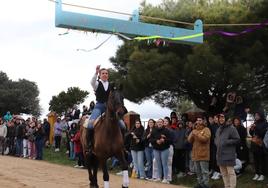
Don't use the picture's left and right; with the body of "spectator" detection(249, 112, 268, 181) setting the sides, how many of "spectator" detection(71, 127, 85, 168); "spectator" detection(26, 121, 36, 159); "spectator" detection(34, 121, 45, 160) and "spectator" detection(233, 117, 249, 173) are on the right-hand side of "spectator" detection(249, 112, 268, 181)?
4

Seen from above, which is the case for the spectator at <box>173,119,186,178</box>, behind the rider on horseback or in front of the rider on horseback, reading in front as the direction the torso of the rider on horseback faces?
behind

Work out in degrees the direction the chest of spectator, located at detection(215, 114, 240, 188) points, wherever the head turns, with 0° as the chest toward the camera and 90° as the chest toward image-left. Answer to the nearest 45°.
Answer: approximately 45°

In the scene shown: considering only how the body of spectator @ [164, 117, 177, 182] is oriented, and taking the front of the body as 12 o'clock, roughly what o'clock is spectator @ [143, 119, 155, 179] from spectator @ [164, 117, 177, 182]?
spectator @ [143, 119, 155, 179] is roughly at 3 o'clock from spectator @ [164, 117, 177, 182].

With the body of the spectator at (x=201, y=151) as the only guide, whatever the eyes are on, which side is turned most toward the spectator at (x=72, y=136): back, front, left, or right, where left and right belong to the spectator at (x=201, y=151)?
right

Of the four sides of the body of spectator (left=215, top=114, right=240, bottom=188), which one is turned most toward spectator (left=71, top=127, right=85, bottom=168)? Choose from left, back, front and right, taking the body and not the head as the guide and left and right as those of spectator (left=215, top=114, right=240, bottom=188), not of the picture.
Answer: right

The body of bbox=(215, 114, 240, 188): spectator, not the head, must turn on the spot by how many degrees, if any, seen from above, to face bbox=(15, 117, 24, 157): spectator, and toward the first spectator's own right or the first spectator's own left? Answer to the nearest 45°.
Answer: approximately 90° to the first spectator's own right

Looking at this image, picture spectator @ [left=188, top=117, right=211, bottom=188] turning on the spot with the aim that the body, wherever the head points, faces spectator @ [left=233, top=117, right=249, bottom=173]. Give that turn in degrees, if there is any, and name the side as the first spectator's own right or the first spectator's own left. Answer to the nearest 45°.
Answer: approximately 180°

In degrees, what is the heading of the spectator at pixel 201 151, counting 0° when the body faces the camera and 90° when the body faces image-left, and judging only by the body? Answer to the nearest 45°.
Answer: approximately 45°

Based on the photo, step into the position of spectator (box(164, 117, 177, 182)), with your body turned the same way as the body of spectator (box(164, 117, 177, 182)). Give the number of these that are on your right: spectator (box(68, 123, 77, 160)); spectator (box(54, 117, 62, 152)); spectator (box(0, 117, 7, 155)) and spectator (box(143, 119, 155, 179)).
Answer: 4

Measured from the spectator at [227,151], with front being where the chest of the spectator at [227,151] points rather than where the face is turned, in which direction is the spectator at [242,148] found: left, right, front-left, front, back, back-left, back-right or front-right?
back-right

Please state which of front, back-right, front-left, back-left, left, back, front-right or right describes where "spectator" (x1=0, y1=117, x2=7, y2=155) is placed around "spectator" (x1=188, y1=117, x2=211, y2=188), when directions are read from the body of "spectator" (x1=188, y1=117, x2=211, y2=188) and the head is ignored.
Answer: right

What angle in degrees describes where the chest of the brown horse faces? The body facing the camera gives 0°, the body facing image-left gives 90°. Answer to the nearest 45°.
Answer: approximately 315°

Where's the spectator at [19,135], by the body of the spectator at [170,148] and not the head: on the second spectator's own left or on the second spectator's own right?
on the second spectator's own right
